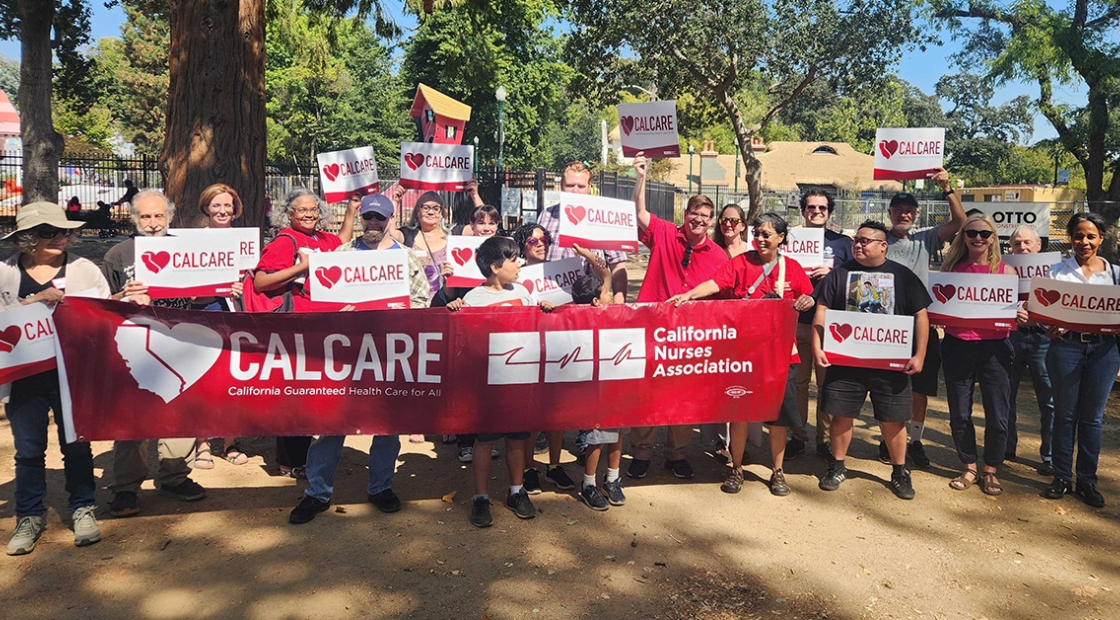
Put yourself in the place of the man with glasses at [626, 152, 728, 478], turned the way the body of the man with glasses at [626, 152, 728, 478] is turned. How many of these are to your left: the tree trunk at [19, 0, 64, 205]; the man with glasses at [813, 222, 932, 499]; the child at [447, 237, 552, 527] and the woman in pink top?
2

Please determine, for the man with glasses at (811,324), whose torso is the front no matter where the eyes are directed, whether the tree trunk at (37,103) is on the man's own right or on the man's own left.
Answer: on the man's own right

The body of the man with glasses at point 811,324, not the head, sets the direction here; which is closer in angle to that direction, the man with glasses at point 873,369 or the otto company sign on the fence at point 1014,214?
the man with glasses

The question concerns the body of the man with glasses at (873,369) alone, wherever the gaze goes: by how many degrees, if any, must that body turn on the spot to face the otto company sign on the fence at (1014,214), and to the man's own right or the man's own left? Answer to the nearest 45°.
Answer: approximately 180°

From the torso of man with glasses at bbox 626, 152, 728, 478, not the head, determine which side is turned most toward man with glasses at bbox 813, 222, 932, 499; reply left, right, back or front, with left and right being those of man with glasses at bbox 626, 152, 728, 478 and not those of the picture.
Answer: left

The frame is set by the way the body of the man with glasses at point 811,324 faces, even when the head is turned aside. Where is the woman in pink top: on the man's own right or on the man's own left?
on the man's own left

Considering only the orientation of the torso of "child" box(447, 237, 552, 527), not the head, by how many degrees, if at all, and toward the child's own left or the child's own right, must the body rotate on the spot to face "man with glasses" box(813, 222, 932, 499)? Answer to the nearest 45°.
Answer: approximately 90° to the child's own left
